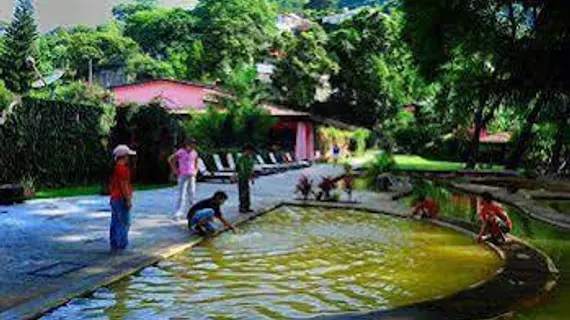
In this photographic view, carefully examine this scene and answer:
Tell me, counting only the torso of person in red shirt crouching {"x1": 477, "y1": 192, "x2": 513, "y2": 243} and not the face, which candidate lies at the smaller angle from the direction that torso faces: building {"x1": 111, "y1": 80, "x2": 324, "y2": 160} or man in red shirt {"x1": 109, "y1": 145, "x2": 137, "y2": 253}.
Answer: the man in red shirt

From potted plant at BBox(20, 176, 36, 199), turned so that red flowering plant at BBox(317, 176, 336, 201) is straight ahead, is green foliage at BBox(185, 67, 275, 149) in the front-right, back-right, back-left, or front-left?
front-left

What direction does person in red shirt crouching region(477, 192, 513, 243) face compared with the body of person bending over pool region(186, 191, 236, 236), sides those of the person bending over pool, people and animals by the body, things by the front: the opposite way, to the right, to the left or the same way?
the opposite way

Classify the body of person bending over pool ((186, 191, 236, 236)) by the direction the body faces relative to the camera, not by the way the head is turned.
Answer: to the viewer's right

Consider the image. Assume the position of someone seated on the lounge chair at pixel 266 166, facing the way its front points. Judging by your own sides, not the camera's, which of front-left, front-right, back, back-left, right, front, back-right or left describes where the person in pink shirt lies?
right

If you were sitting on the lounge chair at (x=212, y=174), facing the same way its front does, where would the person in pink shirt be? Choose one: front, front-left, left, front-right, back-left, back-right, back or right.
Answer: right

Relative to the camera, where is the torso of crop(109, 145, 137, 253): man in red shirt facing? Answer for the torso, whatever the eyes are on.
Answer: to the viewer's right
